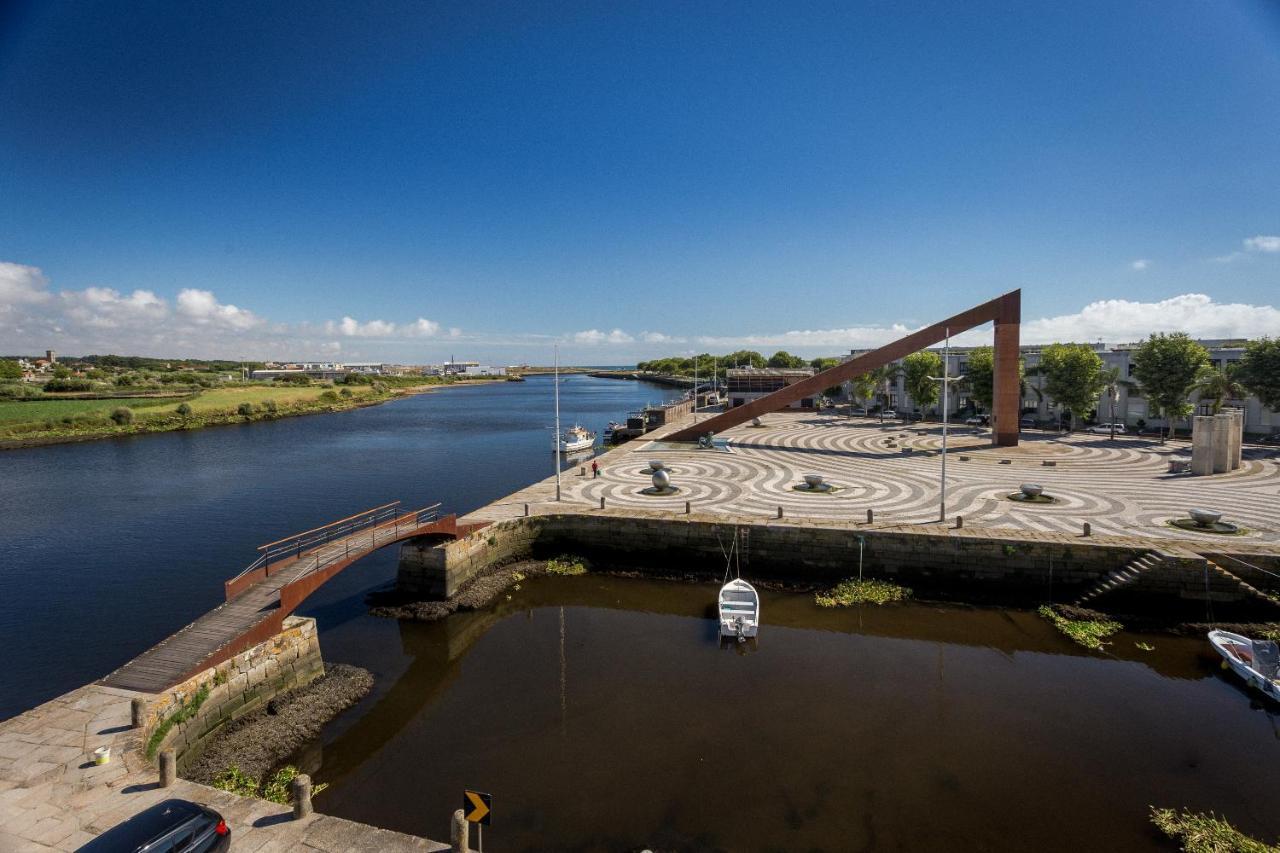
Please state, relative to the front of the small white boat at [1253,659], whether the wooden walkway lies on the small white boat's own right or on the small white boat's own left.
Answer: on the small white boat's own left

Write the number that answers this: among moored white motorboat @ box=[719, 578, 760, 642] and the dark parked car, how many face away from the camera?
1

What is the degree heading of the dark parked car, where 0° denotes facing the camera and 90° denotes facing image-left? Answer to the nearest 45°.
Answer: approximately 45°

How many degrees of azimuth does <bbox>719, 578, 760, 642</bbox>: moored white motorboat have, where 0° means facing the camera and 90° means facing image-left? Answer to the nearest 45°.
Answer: approximately 180°

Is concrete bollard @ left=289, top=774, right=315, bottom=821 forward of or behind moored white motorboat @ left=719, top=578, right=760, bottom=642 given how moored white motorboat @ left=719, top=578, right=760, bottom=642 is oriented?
behind

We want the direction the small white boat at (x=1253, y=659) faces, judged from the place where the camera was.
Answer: facing away from the viewer and to the left of the viewer

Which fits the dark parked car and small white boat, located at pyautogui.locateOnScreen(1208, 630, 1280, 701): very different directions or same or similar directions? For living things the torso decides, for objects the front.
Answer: very different directions

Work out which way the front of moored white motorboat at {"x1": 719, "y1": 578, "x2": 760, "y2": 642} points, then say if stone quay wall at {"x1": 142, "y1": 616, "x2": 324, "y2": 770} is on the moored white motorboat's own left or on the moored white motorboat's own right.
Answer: on the moored white motorboat's own left
